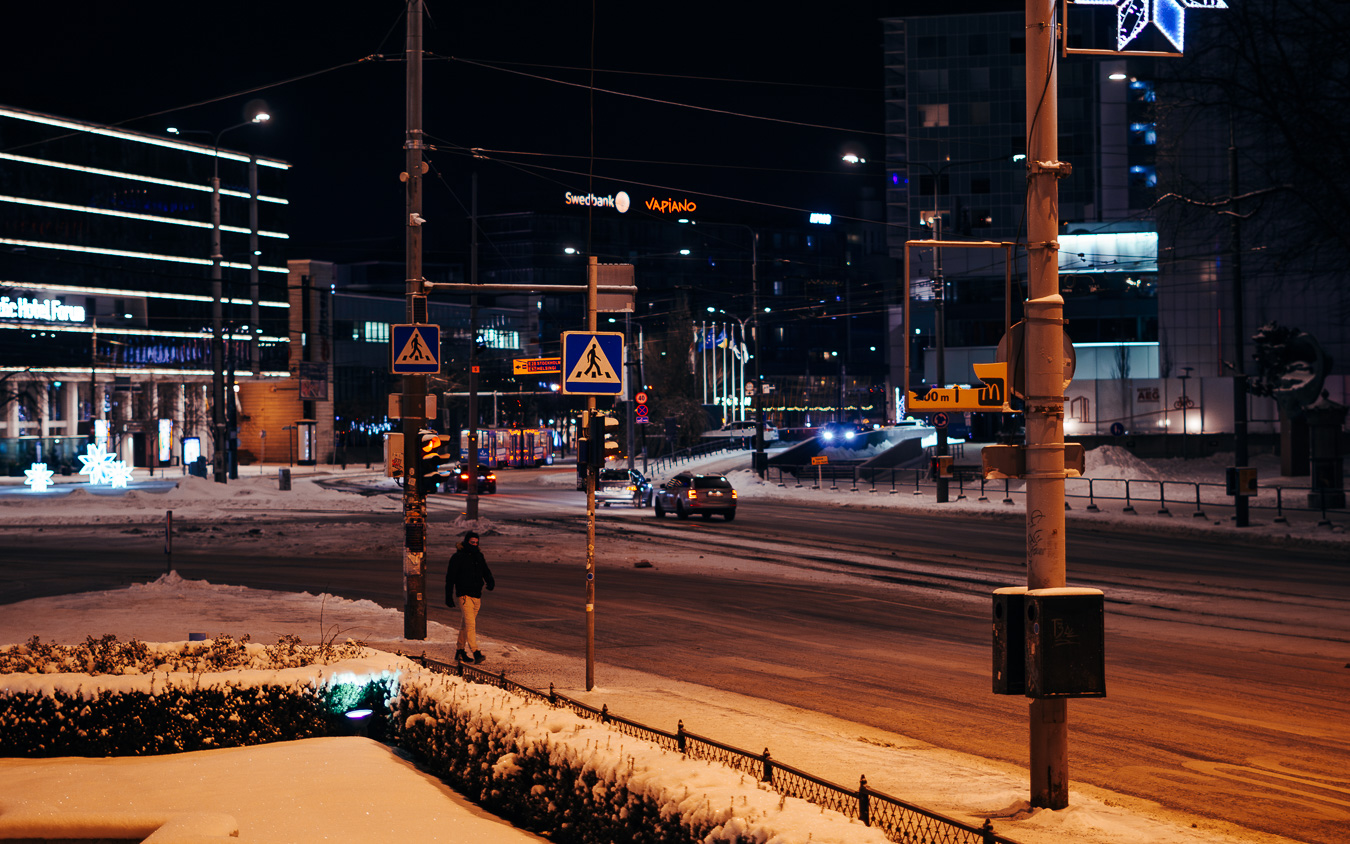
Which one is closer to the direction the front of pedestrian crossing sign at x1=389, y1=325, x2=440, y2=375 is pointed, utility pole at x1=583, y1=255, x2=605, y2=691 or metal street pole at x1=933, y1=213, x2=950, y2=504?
the utility pole

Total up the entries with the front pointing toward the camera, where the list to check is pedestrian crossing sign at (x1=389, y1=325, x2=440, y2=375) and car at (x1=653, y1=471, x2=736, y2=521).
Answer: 1

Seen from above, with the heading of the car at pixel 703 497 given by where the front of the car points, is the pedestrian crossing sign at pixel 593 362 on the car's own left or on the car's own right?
on the car's own left

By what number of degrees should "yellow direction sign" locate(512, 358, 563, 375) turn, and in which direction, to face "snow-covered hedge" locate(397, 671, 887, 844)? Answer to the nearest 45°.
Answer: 0° — it already faces it

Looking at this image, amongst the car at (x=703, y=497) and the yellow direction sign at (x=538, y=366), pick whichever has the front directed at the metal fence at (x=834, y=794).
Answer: the yellow direction sign

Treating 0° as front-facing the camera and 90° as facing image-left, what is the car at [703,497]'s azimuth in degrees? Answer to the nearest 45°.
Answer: approximately 135°

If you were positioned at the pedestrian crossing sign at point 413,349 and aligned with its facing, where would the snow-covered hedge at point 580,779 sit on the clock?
The snow-covered hedge is roughly at 12 o'clock from the pedestrian crossing sign.
